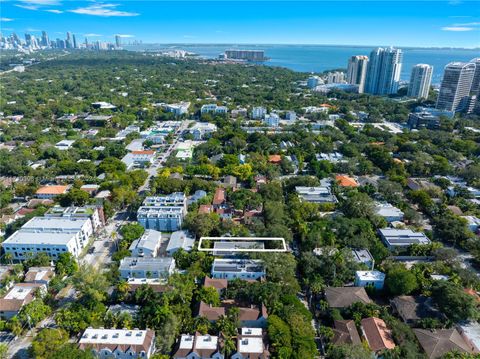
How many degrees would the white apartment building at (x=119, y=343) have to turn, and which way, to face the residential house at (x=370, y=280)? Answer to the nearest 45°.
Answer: approximately 90° to its left

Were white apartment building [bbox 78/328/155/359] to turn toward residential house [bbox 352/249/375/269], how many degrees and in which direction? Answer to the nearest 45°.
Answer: approximately 90° to its left

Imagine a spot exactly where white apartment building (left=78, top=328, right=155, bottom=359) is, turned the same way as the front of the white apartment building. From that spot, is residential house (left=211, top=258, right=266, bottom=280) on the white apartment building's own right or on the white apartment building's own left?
on the white apartment building's own left

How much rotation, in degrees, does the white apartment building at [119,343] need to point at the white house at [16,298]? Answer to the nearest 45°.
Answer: approximately 135° to its right

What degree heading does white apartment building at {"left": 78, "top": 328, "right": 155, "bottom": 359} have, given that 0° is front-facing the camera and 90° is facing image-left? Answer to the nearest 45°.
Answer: approximately 0°

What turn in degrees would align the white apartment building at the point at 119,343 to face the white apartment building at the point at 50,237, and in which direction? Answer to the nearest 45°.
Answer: approximately 180°

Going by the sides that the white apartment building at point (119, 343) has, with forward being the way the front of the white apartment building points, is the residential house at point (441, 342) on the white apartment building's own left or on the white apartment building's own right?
on the white apartment building's own left

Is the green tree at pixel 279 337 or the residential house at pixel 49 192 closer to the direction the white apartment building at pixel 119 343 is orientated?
the green tree

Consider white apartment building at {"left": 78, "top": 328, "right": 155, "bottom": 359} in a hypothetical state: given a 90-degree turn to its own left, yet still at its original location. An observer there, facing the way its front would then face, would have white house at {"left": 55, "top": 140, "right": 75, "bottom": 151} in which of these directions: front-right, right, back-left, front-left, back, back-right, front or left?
left

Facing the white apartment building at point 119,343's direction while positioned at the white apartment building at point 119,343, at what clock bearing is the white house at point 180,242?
The white house is roughly at 7 o'clock from the white apartment building.

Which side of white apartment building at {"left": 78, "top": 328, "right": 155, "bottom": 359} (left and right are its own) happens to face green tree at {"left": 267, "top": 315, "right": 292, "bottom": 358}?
left

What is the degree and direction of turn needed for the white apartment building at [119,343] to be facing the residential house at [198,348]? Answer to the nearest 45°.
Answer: approximately 45° to its left

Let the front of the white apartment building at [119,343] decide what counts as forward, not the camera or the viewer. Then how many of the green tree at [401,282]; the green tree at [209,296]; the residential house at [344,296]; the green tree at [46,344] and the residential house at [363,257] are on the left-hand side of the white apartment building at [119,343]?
4

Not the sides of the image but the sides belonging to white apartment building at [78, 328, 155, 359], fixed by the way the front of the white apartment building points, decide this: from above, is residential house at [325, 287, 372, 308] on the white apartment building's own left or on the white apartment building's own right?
on the white apartment building's own left
